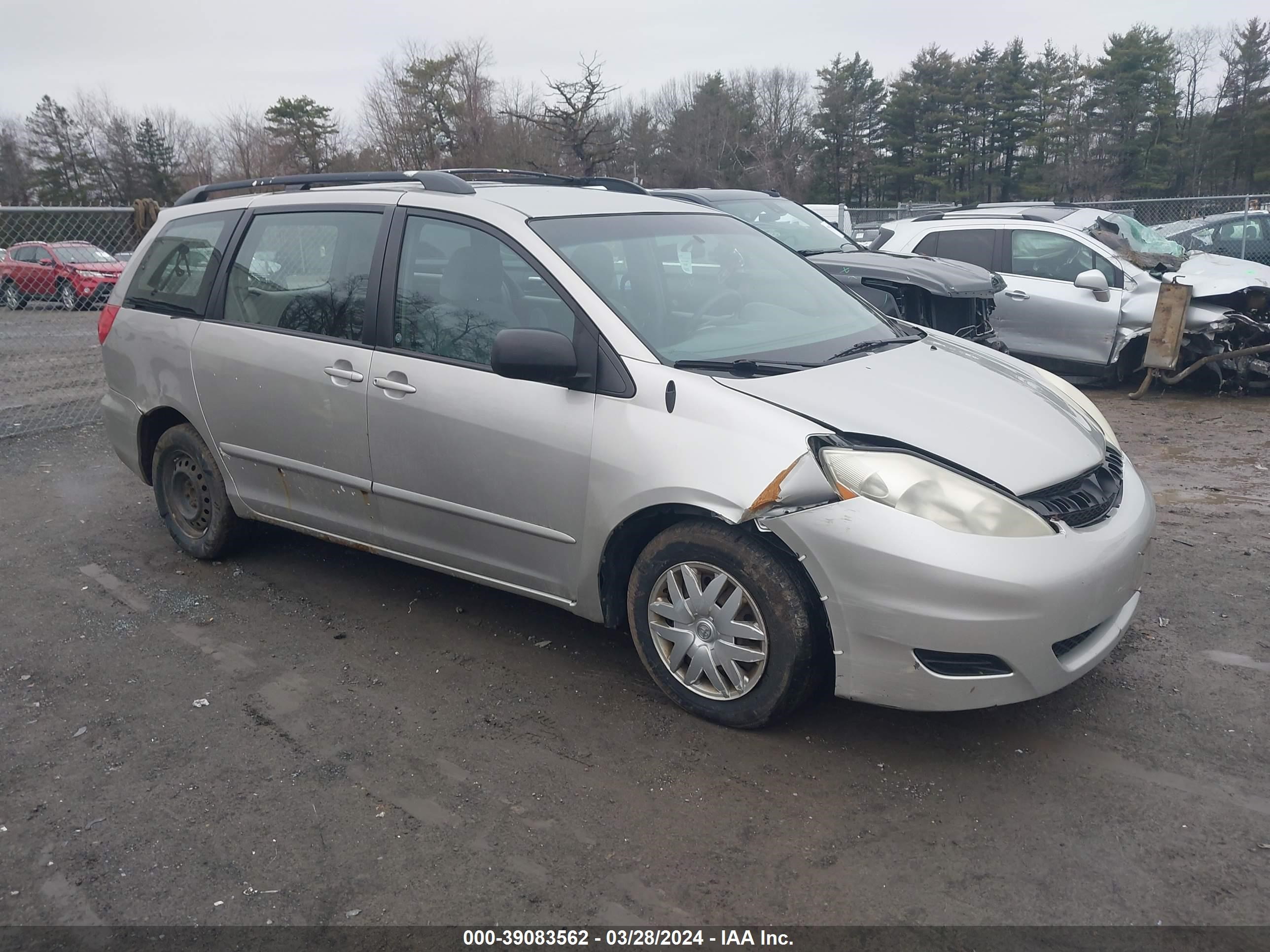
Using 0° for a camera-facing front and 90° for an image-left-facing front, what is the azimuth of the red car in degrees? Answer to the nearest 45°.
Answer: approximately 315°

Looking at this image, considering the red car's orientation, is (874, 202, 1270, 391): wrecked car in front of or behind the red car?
in front

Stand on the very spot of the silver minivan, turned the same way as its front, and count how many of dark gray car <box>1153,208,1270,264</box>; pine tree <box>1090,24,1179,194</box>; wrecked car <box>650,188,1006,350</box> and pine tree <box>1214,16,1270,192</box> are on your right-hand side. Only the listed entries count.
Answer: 0

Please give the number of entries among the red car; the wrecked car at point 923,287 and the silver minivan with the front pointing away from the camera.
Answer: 0

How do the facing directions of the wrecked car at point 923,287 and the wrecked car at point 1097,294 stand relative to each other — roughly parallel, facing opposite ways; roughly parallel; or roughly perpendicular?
roughly parallel

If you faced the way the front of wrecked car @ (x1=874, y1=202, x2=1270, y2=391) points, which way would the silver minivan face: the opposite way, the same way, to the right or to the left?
the same way

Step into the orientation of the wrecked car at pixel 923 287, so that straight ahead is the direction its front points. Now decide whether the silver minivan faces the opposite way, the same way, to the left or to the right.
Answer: the same way

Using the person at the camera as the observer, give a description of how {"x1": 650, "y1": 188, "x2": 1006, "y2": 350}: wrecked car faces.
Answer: facing the viewer and to the right of the viewer

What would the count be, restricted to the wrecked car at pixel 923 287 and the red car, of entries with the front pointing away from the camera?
0

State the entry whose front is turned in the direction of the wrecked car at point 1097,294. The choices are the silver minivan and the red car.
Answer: the red car

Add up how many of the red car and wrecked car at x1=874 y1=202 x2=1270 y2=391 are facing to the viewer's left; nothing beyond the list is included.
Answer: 0

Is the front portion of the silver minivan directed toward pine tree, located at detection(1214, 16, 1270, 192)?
no

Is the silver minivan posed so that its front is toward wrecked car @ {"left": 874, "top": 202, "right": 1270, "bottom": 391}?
no

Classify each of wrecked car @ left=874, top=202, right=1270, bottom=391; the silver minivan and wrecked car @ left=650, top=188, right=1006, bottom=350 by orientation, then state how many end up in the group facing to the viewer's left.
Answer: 0

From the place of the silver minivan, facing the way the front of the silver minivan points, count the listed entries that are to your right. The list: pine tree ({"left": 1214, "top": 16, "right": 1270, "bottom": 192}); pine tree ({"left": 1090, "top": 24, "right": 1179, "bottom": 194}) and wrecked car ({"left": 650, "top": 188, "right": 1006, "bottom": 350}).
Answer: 0

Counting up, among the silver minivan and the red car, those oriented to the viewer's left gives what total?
0

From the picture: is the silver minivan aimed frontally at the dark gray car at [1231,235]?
no

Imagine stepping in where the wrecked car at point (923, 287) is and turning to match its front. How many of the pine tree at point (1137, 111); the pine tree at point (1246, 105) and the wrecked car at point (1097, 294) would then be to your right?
0
